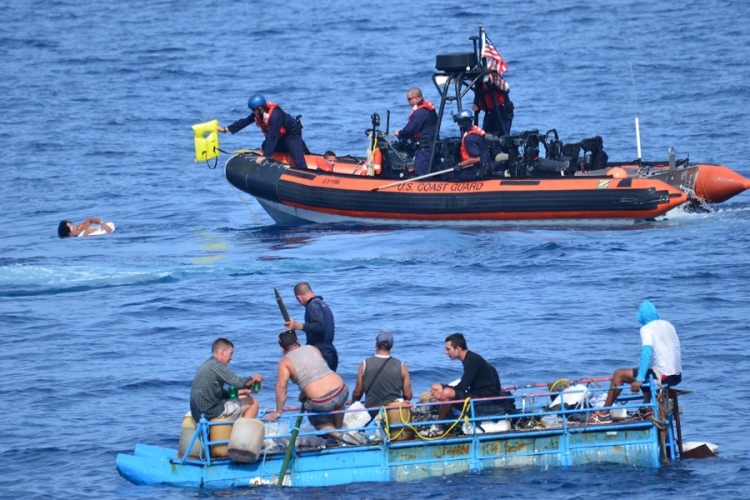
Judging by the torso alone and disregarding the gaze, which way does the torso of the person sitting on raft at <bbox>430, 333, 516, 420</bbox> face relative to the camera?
to the viewer's left

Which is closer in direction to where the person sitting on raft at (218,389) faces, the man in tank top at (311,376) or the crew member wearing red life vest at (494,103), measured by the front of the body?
the man in tank top

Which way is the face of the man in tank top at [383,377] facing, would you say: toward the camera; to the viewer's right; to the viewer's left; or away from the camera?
away from the camera

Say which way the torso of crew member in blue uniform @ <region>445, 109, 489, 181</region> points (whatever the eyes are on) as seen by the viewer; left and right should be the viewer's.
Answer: facing to the left of the viewer

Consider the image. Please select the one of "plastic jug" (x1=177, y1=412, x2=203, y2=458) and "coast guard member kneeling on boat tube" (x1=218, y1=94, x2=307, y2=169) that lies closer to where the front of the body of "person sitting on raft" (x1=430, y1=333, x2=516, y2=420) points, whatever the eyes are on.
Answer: the plastic jug

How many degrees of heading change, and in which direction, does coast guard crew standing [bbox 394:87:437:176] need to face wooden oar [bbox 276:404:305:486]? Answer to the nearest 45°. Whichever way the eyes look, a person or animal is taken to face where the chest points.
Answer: approximately 90° to their left

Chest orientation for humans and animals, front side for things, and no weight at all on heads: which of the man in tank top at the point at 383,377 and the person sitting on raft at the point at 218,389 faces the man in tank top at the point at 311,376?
the person sitting on raft

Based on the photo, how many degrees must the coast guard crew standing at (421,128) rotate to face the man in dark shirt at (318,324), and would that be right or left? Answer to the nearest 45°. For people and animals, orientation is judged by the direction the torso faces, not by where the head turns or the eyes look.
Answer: approximately 90° to their left

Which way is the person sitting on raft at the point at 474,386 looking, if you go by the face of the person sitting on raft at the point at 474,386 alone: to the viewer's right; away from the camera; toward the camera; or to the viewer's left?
to the viewer's left

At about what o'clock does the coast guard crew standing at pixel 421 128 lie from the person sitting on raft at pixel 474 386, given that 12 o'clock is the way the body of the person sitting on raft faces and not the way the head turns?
The coast guard crew standing is roughly at 3 o'clock from the person sitting on raft.

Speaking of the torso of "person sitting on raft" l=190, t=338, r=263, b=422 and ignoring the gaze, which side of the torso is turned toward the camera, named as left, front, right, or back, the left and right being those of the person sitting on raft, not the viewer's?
right

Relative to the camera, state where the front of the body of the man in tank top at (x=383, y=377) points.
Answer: away from the camera
